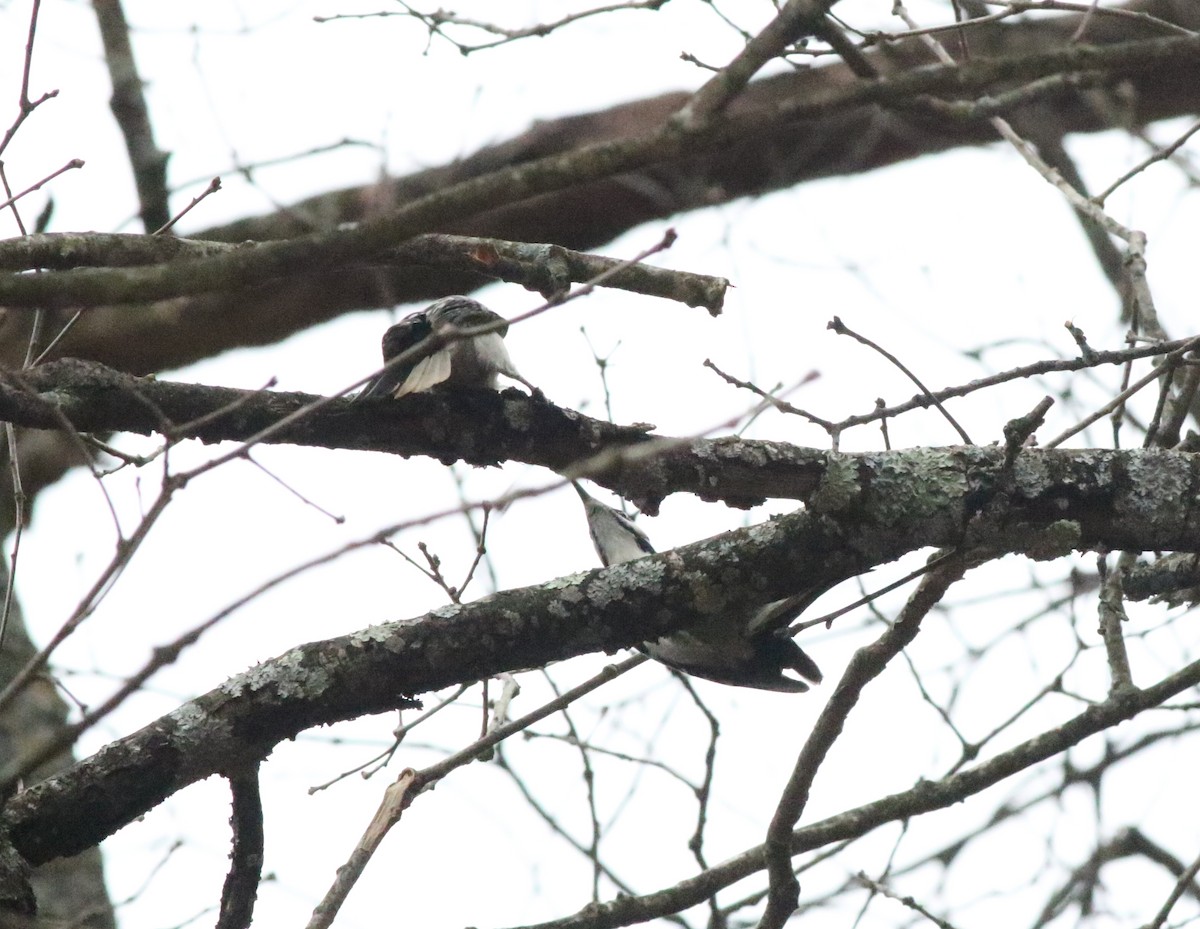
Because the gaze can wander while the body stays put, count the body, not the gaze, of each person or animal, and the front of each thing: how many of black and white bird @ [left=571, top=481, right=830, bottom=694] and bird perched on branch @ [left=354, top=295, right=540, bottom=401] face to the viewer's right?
1

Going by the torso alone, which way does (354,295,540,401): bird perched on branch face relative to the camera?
to the viewer's right

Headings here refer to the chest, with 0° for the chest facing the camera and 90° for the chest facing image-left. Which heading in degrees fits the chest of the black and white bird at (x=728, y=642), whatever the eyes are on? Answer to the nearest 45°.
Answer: approximately 90°

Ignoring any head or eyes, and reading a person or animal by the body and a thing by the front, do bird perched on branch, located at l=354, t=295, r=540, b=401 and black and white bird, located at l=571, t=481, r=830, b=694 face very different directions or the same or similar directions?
very different directions
